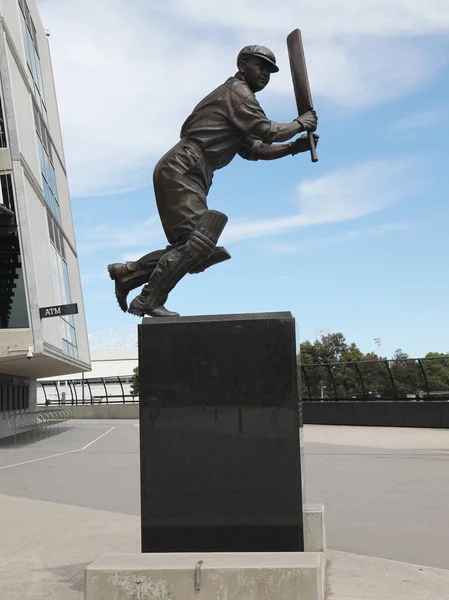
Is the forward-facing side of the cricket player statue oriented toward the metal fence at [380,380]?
no

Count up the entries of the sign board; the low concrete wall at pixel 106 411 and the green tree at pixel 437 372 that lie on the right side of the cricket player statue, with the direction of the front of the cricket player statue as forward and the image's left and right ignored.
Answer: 0

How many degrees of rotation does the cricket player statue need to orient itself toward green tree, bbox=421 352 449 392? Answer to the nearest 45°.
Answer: approximately 90° to its left

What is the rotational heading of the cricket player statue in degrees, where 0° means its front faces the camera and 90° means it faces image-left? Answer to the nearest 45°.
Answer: approximately 270°

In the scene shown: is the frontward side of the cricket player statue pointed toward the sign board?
no

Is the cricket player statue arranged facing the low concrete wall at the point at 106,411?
no

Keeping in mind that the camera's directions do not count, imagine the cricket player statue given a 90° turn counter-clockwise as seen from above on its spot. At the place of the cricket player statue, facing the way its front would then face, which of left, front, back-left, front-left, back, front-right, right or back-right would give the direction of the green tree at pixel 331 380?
front

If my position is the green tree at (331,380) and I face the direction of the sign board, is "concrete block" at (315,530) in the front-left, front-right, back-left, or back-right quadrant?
front-left
